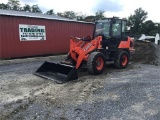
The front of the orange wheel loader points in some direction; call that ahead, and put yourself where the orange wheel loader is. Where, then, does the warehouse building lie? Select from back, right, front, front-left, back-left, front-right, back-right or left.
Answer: right

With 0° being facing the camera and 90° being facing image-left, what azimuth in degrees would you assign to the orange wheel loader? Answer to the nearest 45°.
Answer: approximately 45°
